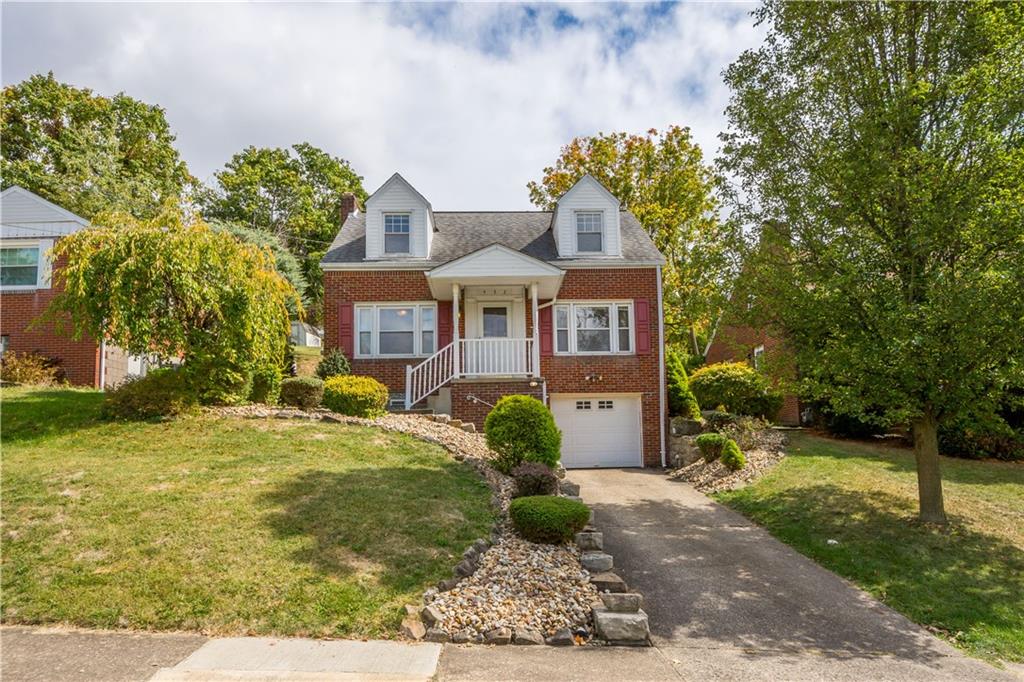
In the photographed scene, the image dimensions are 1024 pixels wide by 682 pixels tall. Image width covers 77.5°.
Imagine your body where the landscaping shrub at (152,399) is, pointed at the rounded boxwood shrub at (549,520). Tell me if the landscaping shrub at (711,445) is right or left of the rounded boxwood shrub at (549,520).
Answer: left

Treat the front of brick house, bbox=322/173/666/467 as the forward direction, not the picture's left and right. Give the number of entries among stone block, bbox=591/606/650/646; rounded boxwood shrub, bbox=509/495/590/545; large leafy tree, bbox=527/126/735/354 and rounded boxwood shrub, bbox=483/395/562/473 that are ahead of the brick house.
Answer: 3

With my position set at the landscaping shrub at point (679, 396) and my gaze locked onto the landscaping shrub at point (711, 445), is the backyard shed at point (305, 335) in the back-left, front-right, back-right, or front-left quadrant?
back-right

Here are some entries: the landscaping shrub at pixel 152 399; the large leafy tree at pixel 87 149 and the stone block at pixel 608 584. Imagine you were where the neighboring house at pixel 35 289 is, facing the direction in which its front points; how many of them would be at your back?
1

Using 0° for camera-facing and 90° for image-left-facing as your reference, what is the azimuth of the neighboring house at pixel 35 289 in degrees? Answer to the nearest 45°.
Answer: approximately 0°

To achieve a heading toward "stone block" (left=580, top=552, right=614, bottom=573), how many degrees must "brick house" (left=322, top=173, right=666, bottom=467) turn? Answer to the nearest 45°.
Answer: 0° — it already faces it

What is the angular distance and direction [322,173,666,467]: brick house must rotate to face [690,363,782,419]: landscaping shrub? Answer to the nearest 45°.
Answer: approximately 90° to its left

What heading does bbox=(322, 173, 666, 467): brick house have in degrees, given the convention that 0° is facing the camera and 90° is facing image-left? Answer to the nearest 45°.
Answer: approximately 0°

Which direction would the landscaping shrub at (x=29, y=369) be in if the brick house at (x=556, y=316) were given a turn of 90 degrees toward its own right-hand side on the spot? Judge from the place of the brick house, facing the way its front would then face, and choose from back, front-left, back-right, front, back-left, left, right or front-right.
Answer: front

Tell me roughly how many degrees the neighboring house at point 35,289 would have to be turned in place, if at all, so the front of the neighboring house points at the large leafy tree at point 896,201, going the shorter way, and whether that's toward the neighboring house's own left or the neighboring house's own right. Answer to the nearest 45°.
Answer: approximately 45° to the neighboring house's own left

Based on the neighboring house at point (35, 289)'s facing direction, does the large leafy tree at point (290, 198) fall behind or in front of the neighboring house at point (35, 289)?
behind

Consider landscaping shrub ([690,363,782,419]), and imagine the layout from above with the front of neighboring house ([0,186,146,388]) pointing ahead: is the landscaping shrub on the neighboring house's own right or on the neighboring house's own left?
on the neighboring house's own left

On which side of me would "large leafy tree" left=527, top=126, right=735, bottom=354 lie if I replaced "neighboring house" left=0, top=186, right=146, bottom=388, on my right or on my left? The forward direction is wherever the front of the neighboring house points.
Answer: on my left

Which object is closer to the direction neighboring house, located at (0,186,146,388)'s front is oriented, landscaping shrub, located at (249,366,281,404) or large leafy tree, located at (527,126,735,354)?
the landscaping shrub

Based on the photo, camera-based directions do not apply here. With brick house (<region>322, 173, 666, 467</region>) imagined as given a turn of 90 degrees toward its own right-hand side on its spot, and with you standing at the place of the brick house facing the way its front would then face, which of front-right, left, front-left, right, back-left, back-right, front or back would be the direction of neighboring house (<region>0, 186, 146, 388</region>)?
front

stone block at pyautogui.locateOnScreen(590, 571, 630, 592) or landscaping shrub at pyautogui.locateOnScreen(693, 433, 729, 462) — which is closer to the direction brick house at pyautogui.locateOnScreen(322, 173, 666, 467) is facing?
the stone block
